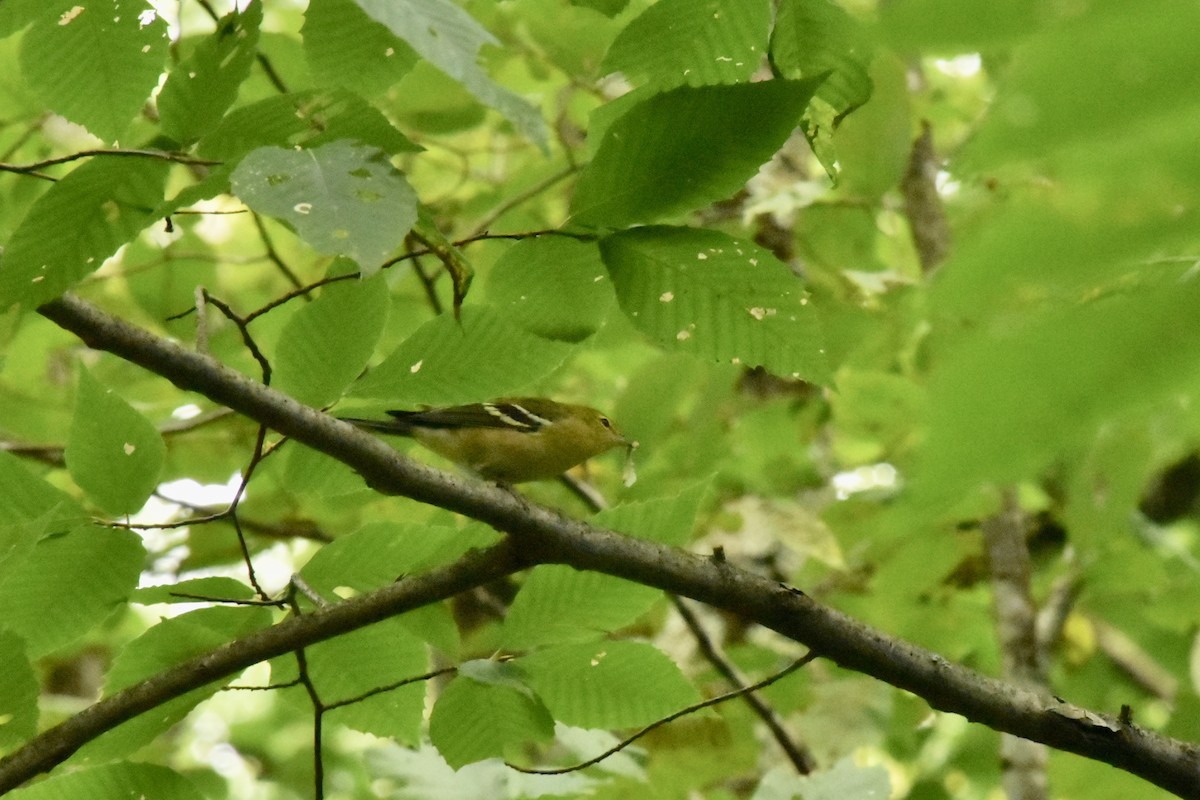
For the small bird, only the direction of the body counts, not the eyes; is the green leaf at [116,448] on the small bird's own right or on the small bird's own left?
on the small bird's own right

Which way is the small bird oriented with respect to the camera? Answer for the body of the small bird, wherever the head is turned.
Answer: to the viewer's right

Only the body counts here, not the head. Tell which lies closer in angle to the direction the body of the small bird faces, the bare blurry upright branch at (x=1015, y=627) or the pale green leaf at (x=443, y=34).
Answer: the bare blurry upright branch
